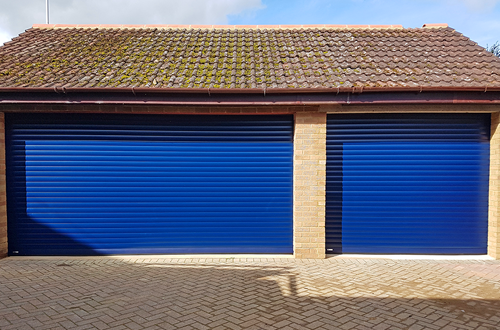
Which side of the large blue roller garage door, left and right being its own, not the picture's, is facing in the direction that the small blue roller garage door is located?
left

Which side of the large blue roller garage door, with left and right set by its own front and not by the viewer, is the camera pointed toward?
front

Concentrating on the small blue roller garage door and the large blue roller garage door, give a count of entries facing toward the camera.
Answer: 2

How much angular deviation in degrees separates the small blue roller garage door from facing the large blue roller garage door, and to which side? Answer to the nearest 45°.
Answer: approximately 45° to its right
